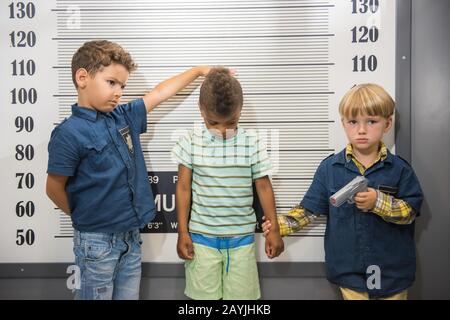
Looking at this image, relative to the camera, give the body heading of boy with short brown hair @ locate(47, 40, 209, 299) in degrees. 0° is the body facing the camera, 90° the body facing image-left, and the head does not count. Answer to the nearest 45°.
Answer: approximately 315°

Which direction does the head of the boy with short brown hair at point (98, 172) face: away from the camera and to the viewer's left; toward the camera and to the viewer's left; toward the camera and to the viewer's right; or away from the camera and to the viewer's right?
toward the camera and to the viewer's right
